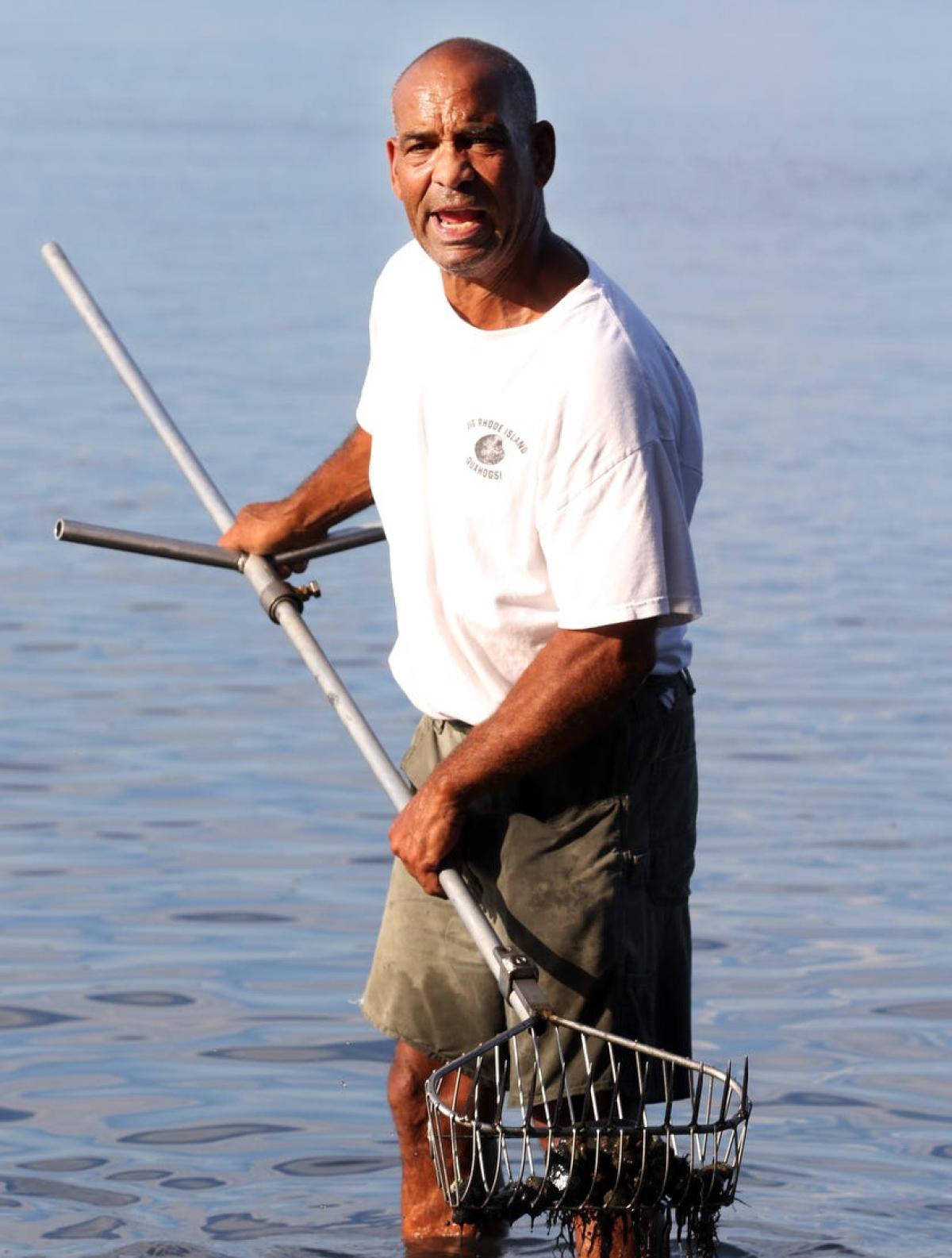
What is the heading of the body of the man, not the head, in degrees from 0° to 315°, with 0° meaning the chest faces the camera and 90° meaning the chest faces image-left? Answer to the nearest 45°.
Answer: approximately 45°
